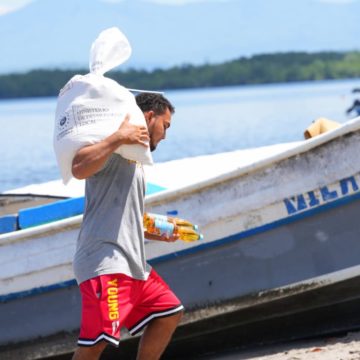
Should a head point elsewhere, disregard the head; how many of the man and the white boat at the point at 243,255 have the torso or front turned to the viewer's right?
2

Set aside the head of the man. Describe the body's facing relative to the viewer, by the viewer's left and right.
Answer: facing to the right of the viewer

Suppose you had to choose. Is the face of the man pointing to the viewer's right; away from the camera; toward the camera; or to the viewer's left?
to the viewer's right

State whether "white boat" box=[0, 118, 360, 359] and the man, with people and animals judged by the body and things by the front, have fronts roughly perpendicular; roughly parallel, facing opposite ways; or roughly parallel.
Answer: roughly parallel

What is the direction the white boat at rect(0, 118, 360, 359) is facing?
to the viewer's right
